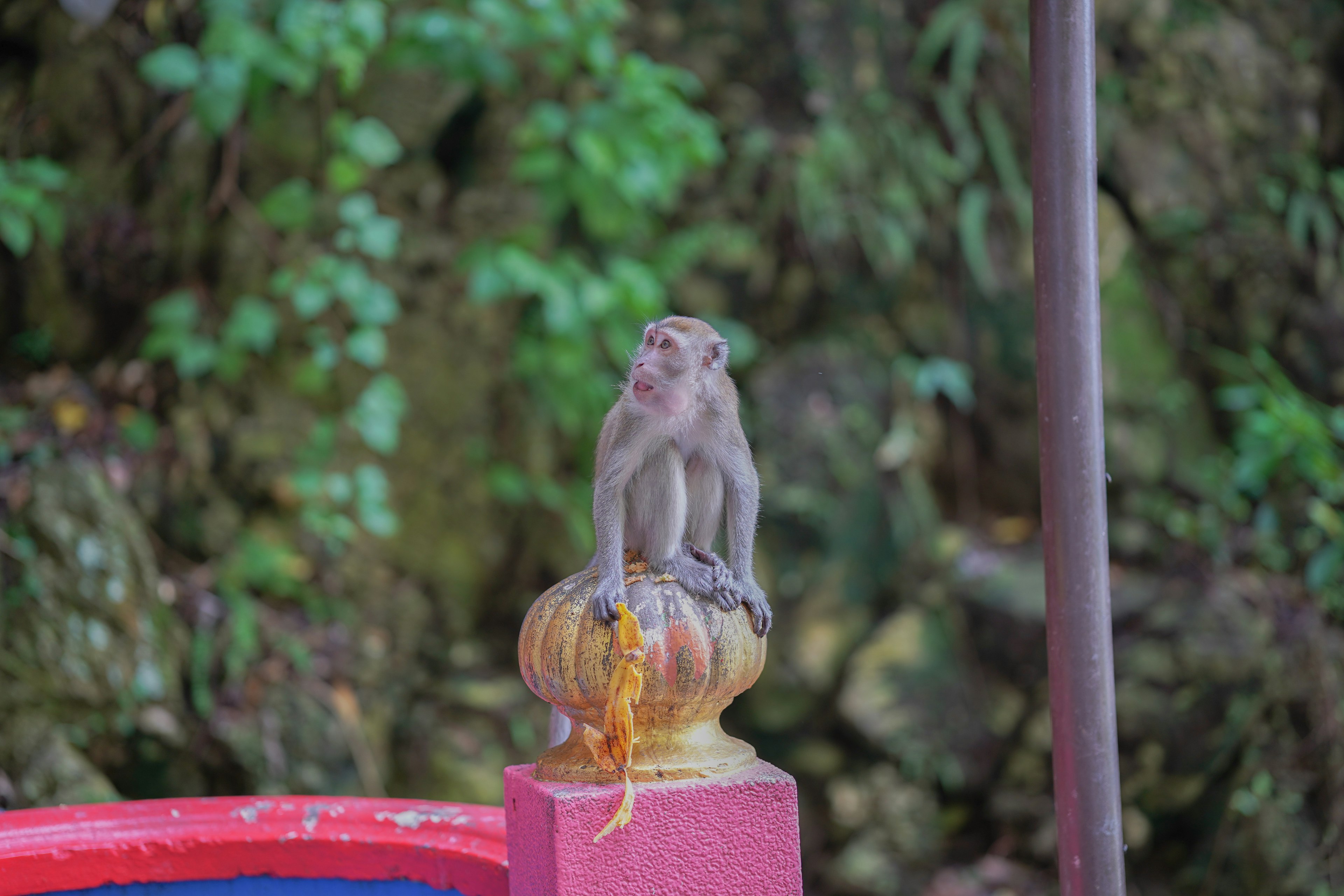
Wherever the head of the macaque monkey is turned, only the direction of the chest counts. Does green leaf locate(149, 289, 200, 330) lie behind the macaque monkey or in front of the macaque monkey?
behind

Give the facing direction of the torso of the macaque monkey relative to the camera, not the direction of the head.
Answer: toward the camera

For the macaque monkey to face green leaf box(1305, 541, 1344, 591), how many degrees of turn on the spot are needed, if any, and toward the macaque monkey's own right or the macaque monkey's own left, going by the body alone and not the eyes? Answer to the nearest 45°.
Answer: approximately 135° to the macaque monkey's own left

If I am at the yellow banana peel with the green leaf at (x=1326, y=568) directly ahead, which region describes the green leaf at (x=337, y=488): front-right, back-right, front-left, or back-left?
front-left

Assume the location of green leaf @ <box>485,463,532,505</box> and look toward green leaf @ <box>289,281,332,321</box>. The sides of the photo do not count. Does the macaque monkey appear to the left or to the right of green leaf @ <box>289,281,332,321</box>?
left

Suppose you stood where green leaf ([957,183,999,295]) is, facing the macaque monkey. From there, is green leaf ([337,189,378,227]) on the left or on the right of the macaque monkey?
right

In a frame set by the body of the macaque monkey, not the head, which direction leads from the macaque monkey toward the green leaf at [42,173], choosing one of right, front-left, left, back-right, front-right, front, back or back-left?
back-right
